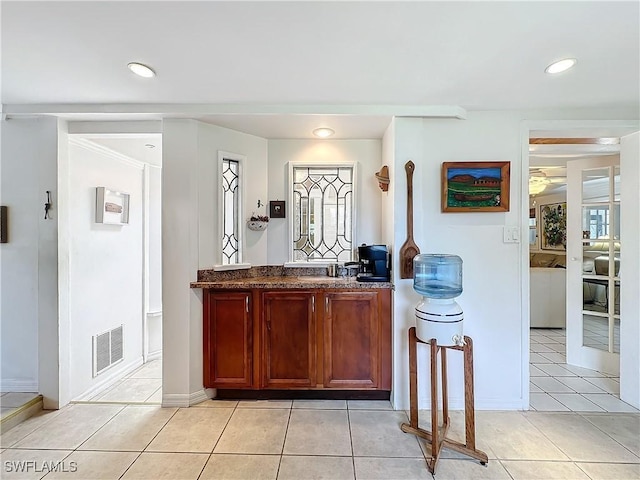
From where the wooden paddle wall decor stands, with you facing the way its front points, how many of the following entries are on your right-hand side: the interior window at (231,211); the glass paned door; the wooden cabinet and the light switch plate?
2

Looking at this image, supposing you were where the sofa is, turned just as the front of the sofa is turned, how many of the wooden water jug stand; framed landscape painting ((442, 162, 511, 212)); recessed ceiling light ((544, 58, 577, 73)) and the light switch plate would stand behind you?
4

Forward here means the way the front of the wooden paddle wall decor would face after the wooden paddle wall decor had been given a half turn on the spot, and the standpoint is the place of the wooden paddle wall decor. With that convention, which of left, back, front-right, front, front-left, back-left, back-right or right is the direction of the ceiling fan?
front-right

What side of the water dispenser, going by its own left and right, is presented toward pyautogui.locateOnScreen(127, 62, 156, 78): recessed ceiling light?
right

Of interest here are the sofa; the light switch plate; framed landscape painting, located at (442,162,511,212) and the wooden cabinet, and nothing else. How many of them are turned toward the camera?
3

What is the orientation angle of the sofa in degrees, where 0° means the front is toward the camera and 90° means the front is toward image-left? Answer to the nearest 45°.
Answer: approximately 180°

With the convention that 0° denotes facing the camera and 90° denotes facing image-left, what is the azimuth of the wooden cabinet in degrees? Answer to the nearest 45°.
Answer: approximately 0°

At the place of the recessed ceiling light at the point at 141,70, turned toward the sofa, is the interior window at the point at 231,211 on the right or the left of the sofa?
left

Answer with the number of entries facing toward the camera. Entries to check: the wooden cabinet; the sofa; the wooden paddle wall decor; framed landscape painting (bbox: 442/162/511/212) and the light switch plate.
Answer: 4
